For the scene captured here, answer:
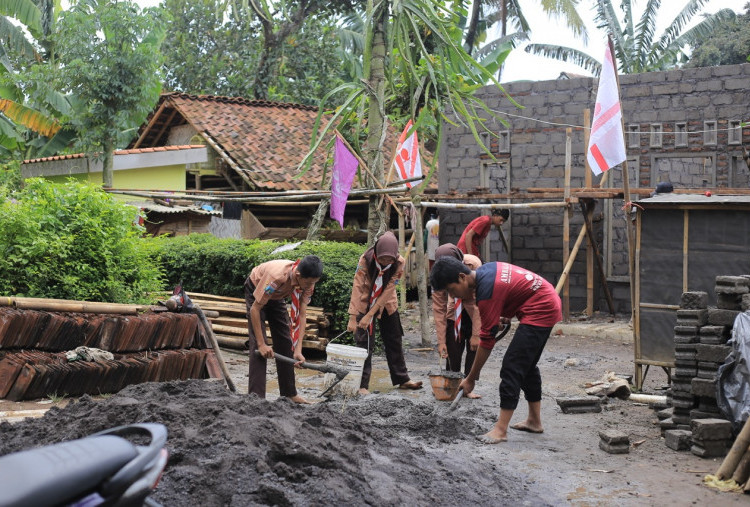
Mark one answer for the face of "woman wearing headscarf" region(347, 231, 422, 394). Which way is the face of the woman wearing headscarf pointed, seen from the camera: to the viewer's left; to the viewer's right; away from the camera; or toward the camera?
toward the camera

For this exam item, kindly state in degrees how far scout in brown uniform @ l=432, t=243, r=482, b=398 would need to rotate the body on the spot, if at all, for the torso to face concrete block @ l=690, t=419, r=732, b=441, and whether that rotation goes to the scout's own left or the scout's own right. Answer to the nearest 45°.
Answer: approximately 45° to the scout's own left

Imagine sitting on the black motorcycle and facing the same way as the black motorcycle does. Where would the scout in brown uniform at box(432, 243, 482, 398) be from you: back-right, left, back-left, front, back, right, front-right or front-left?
back-right

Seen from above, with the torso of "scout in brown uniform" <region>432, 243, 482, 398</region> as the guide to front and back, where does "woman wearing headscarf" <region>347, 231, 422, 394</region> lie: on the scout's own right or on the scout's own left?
on the scout's own right

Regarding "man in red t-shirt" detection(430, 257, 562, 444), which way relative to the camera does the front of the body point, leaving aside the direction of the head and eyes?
to the viewer's left

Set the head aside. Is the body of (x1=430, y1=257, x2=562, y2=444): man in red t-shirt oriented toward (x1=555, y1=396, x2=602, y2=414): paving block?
no

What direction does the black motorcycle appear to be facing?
to the viewer's left

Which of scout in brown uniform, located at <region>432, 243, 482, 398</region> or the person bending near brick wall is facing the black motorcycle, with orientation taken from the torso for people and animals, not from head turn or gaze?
the scout in brown uniform

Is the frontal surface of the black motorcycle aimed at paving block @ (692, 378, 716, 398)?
no

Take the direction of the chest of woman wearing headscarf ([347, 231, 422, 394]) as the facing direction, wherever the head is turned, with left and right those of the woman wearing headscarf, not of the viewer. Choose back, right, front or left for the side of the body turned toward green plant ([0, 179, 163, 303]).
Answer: right

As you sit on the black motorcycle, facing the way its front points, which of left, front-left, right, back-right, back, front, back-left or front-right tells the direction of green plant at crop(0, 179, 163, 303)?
right

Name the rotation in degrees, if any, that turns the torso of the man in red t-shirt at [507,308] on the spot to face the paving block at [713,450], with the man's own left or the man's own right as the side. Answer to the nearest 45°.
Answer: approximately 180°

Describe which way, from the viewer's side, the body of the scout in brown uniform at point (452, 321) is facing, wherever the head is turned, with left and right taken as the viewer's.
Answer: facing the viewer

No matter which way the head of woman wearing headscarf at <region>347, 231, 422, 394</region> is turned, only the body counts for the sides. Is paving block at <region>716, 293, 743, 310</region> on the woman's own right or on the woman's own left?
on the woman's own left

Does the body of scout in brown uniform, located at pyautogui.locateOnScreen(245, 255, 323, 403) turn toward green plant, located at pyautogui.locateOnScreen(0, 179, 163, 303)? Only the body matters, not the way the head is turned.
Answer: no
